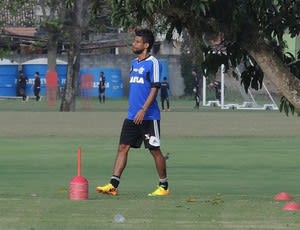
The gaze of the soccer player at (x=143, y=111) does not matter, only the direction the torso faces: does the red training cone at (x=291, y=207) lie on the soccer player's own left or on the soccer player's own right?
on the soccer player's own left
